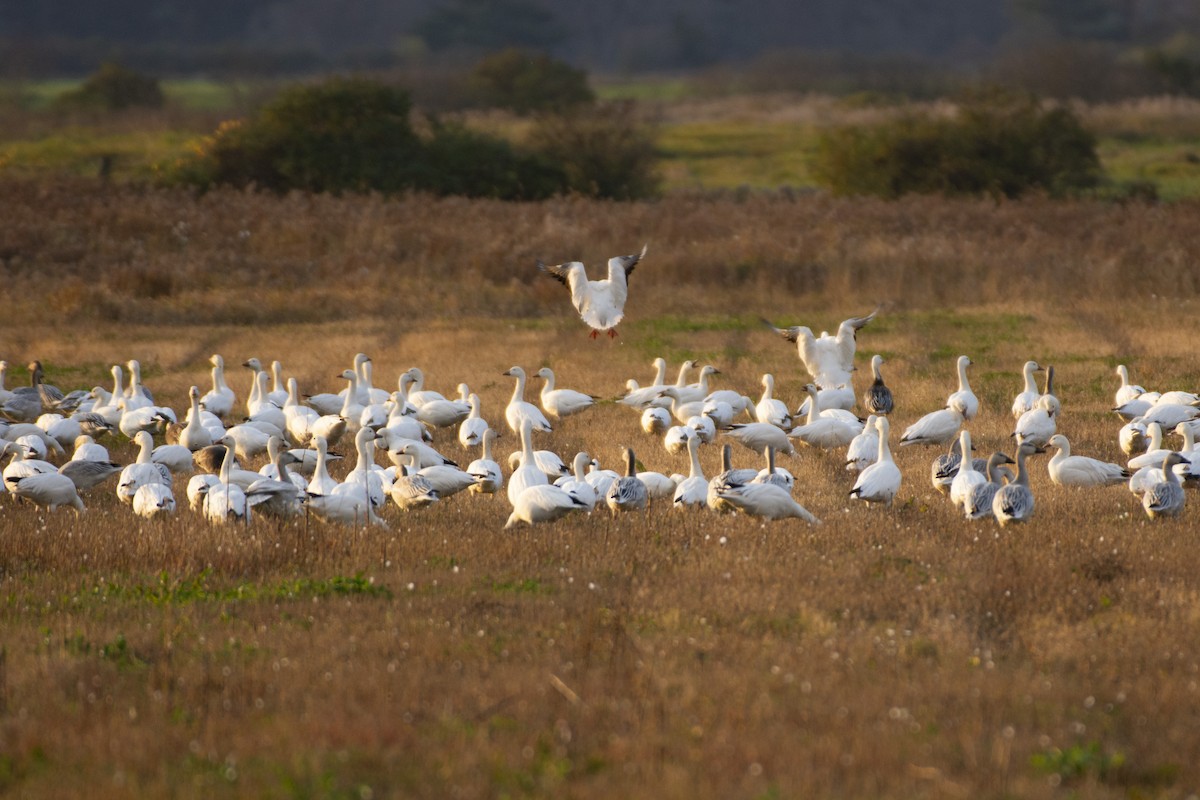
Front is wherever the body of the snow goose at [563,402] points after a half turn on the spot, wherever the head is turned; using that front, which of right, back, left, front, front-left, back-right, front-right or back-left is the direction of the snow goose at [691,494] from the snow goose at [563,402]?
right

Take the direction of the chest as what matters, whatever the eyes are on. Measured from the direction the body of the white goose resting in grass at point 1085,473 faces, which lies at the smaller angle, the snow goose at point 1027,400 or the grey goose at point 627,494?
the grey goose

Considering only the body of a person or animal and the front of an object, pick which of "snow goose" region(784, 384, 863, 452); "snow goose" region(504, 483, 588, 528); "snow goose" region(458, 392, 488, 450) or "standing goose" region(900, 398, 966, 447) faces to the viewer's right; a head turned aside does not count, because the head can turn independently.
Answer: the standing goose

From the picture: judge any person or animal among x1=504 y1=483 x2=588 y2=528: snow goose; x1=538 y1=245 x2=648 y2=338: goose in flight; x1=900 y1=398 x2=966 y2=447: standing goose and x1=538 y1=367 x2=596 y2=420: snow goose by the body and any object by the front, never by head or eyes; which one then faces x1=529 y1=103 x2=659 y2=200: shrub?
the goose in flight

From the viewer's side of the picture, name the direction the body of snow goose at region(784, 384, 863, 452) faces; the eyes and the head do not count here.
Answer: to the viewer's left

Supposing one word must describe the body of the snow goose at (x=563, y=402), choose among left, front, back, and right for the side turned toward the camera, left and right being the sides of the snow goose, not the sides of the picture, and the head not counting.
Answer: left

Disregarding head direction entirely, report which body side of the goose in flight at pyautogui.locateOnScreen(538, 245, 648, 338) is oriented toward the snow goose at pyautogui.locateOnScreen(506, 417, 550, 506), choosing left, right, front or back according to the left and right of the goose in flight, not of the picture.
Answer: back

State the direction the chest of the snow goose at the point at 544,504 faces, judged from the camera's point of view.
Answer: to the viewer's left

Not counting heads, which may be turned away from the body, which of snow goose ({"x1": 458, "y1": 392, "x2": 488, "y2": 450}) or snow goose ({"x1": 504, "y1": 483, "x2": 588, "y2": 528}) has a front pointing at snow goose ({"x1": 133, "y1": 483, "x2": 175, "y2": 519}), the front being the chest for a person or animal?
snow goose ({"x1": 504, "y1": 483, "x2": 588, "y2": 528})
